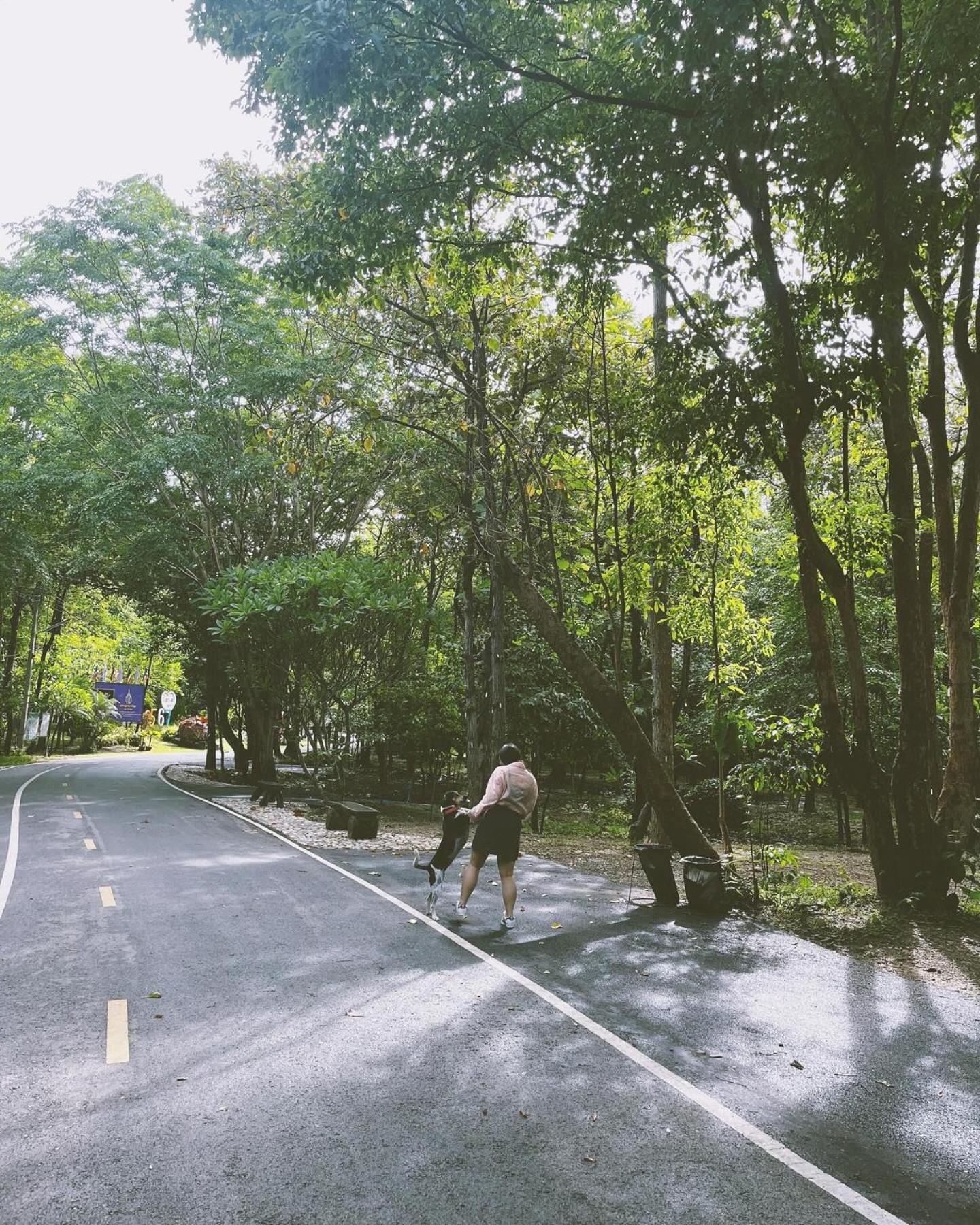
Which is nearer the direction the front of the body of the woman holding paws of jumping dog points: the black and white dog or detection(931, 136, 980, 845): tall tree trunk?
the black and white dog

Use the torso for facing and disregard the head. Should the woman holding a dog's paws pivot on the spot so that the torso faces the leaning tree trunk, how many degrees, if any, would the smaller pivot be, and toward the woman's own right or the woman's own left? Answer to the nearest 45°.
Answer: approximately 90° to the woman's own right

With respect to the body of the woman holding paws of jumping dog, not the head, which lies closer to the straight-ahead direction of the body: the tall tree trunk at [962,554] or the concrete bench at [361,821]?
the concrete bench

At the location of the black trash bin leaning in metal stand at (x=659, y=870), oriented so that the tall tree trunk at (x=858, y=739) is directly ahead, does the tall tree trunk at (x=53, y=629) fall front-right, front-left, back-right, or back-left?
back-left

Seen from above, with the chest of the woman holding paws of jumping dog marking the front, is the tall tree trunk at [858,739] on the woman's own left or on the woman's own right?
on the woman's own right

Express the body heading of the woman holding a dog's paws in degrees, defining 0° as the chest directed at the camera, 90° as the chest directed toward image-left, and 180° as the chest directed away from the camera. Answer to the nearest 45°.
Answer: approximately 135°

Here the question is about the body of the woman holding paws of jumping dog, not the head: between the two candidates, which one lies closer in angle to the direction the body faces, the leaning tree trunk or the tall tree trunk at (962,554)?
the leaning tree trunk

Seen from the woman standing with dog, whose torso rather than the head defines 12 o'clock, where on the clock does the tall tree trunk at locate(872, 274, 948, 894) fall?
The tall tree trunk is roughly at 4 o'clock from the woman standing with dog.

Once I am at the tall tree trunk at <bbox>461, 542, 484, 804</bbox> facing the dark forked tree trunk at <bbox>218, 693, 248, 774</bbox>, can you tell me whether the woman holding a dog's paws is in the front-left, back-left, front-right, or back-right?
back-left

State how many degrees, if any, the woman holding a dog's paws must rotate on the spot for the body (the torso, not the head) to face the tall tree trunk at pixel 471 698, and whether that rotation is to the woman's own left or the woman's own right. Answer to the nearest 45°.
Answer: approximately 45° to the woman's own right

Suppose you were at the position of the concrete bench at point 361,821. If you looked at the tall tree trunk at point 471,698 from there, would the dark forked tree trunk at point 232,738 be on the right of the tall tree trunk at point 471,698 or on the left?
left

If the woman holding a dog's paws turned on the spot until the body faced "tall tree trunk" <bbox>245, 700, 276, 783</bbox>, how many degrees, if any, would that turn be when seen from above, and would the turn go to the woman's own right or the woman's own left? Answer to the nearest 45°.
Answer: approximately 45° to the woman's own right
